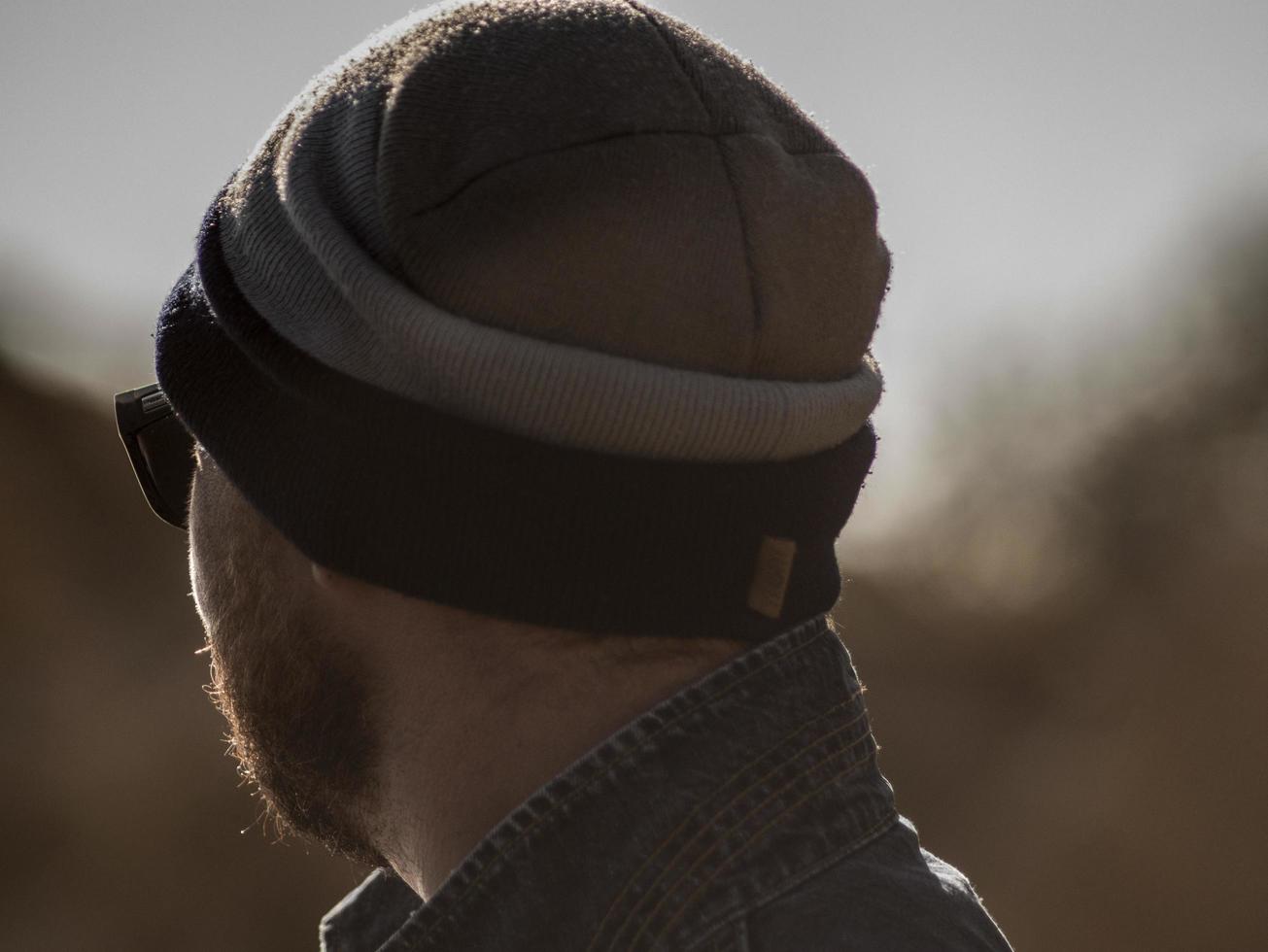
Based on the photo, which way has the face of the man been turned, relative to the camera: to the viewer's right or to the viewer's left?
to the viewer's left

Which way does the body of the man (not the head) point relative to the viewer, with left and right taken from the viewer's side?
facing away from the viewer and to the left of the viewer
